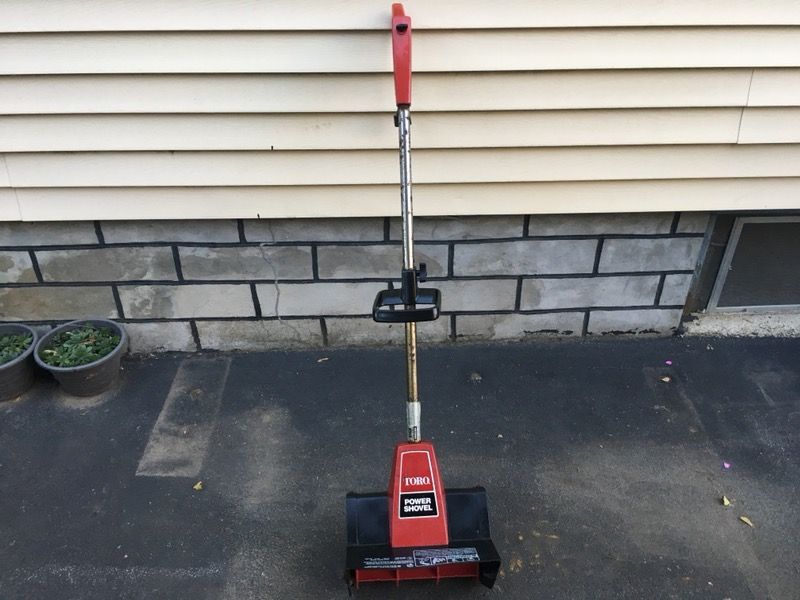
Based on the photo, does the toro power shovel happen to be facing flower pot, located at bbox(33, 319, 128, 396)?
no

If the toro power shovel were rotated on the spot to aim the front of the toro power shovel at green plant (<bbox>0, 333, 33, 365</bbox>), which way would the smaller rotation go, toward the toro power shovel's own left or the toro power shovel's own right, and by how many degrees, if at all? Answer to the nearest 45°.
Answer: approximately 135° to the toro power shovel's own right

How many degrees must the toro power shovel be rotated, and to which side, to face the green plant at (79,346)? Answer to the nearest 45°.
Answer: approximately 135° to its right

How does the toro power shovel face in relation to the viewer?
toward the camera

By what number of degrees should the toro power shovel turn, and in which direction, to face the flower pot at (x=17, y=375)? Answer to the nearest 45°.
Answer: approximately 135° to its right
